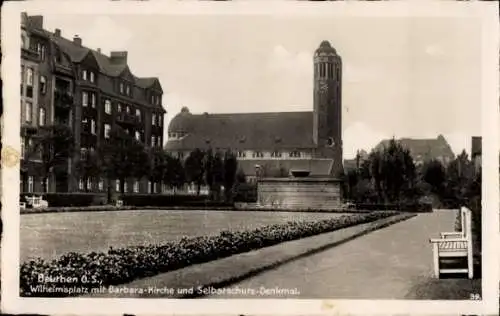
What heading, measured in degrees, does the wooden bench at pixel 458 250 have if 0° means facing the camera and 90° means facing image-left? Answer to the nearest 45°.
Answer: approximately 90°

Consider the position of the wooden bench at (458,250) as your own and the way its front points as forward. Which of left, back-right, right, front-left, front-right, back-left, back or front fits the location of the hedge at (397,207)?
front-right

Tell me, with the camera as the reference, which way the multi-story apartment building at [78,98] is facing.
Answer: facing the viewer and to the right of the viewer

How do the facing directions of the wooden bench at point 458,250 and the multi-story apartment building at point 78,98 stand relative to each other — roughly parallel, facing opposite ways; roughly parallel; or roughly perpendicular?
roughly parallel, facing opposite ways
